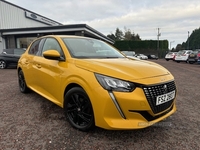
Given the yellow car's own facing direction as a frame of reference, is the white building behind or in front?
behind

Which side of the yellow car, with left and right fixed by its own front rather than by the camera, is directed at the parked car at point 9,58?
back
